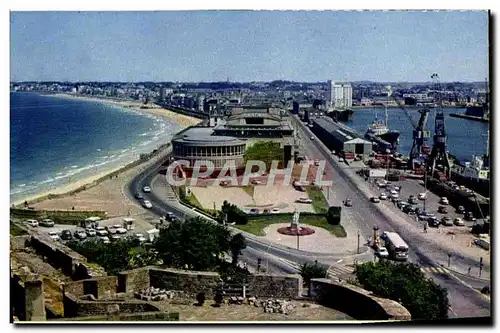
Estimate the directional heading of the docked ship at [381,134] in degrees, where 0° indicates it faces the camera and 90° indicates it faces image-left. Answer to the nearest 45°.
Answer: approximately 315°

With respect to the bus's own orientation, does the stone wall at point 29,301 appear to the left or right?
on its right

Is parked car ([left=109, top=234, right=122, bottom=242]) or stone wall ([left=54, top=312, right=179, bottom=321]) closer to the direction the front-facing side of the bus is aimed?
the stone wall
